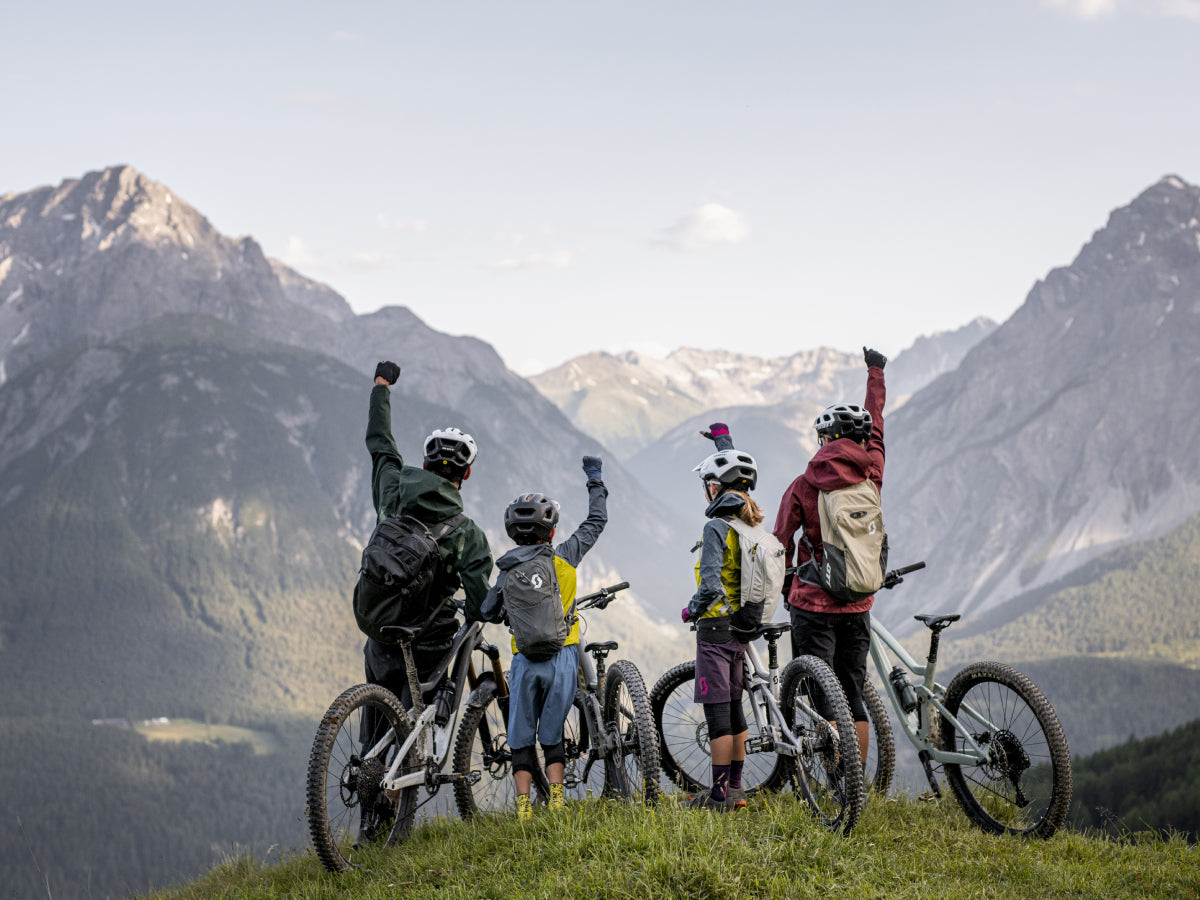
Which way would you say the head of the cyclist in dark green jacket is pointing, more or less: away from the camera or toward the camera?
away from the camera

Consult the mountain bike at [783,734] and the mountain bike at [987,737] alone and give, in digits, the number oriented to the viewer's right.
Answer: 0

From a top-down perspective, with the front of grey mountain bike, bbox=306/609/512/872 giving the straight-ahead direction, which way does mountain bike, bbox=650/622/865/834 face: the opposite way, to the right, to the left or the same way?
to the left

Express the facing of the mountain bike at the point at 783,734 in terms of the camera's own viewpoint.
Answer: facing away from the viewer and to the left of the viewer

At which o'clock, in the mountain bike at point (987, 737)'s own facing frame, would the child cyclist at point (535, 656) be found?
The child cyclist is roughly at 10 o'clock from the mountain bike.

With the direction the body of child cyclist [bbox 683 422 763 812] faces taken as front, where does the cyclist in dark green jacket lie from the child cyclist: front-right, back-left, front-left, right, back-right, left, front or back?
front-left

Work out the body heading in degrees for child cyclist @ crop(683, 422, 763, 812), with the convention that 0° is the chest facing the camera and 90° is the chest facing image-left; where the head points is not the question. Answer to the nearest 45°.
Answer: approximately 135°

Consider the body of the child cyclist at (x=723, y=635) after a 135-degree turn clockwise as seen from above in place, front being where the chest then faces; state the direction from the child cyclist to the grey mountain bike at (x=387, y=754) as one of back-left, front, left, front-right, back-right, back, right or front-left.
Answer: back

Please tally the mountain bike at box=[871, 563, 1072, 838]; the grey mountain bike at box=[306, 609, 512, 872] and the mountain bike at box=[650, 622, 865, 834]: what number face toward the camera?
0

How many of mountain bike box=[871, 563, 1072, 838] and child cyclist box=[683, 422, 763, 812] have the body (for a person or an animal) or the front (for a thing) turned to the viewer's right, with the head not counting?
0

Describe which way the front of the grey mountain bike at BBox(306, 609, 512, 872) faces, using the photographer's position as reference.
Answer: facing away from the viewer and to the right of the viewer

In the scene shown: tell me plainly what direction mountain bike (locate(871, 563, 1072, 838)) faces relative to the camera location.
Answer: facing away from the viewer and to the left of the viewer
